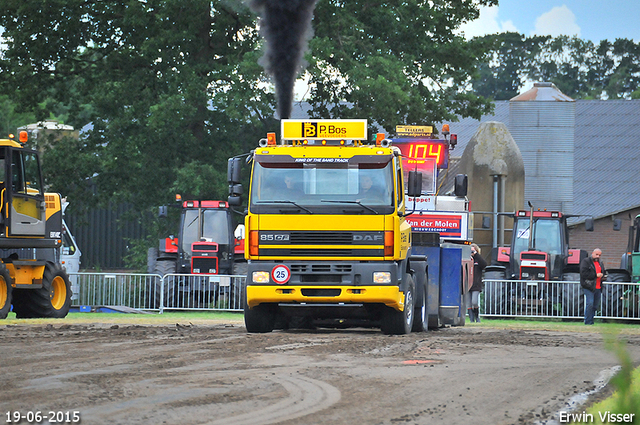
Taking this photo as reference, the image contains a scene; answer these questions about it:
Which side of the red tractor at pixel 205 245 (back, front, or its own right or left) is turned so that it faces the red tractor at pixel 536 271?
left

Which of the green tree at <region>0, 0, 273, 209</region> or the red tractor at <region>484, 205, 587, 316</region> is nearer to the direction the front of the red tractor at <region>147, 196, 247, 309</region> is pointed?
the red tractor

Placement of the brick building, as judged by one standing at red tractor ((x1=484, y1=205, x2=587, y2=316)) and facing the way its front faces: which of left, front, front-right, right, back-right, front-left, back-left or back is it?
back

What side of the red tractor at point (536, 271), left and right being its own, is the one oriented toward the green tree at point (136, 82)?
right

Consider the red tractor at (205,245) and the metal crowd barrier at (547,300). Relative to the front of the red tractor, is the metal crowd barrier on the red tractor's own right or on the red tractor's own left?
on the red tractor's own left

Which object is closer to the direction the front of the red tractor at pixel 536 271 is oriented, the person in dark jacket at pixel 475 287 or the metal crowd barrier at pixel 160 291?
the person in dark jacket

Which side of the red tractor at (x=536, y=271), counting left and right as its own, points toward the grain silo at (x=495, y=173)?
back

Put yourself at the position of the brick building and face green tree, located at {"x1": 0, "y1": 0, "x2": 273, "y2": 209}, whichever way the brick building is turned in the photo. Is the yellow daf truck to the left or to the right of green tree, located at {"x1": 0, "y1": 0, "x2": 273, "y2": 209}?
left

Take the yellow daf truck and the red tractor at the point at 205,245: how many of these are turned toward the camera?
2

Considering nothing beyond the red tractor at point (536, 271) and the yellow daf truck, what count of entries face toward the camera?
2

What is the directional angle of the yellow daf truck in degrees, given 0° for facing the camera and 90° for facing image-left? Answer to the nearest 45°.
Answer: approximately 0°

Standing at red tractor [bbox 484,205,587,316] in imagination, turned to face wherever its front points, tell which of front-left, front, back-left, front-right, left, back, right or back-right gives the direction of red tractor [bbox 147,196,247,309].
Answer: right

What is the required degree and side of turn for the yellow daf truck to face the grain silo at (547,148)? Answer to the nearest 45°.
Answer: approximately 180°

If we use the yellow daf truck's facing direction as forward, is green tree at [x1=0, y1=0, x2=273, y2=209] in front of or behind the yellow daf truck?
behind
